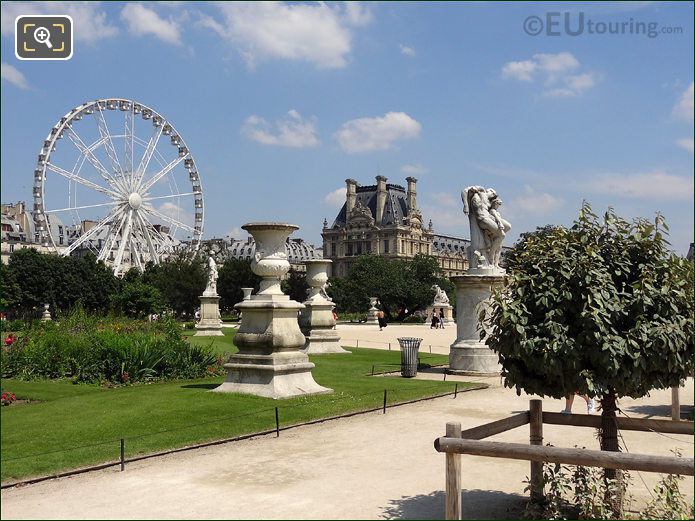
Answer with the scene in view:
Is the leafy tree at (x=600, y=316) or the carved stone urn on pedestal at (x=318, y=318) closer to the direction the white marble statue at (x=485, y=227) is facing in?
the leafy tree

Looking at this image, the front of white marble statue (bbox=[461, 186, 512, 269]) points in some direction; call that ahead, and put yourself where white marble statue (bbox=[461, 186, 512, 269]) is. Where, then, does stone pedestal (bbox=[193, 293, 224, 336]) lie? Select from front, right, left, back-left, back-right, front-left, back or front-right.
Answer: back

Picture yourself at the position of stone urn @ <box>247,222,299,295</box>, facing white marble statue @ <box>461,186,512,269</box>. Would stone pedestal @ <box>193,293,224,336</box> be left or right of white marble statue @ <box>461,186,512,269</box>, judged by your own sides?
left

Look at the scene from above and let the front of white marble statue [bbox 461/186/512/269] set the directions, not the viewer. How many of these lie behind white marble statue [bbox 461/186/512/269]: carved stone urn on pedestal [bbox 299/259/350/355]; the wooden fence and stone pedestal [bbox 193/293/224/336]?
2

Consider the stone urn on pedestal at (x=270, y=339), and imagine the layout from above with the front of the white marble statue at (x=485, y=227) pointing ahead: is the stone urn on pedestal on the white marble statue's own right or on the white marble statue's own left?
on the white marble statue's own right

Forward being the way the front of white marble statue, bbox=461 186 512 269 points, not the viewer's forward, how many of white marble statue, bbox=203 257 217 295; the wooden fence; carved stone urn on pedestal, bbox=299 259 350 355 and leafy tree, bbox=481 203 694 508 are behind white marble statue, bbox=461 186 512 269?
2

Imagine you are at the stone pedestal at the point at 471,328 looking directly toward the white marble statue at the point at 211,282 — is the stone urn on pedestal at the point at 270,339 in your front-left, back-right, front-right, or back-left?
back-left

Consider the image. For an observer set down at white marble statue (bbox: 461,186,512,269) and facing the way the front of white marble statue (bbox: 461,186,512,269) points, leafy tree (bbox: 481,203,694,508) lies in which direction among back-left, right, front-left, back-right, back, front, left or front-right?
front-right

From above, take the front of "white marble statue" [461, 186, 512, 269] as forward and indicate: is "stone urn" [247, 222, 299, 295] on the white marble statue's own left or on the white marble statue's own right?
on the white marble statue's own right

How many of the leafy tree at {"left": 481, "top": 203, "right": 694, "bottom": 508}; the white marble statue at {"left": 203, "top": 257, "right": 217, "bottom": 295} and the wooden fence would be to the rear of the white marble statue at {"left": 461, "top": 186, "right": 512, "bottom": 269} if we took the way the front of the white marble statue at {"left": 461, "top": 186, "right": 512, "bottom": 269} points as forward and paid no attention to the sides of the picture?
1

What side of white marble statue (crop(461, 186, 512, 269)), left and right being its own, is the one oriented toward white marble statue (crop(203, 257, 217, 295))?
back
